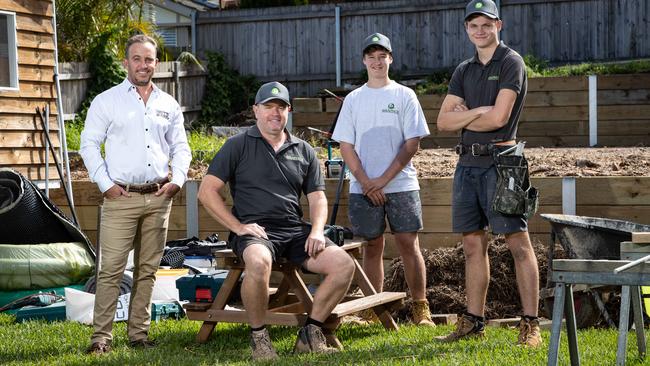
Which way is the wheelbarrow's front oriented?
to the viewer's left

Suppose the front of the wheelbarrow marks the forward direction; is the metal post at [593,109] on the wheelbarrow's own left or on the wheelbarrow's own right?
on the wheelbarrow's own right

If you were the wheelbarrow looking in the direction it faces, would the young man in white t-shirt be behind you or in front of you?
in front

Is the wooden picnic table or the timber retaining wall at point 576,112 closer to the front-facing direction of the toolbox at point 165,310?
the wooden picnic table

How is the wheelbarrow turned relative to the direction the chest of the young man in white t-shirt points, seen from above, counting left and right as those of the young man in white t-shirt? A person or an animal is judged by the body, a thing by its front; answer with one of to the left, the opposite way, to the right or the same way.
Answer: to the right

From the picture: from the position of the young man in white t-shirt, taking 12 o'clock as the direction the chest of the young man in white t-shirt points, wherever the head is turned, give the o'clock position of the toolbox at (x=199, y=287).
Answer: The toolbox is roughly at 3 o'clock from the young man in white t-shirt.

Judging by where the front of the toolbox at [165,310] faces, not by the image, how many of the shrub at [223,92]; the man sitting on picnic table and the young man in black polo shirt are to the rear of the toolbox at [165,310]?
1

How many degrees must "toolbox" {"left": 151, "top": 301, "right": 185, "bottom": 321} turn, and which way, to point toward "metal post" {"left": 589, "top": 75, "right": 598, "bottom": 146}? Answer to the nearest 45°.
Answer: approximately 135° to its left

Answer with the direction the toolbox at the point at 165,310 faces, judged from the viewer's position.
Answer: facing the viewer

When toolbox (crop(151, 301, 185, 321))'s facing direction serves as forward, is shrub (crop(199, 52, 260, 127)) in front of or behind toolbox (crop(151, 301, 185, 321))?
behind

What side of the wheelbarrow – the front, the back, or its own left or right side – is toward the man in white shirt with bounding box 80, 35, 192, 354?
front

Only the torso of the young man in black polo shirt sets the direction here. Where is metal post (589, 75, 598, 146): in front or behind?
behind

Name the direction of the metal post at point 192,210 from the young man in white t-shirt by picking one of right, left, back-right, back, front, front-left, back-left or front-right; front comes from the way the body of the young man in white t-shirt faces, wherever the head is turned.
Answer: back-right

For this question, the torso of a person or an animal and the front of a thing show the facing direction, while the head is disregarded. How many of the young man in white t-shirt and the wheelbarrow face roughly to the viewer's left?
1

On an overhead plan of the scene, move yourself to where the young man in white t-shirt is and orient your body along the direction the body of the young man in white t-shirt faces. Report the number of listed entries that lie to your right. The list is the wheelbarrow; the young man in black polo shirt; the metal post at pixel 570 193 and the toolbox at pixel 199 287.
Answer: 1

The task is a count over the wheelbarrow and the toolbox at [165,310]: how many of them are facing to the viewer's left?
1
